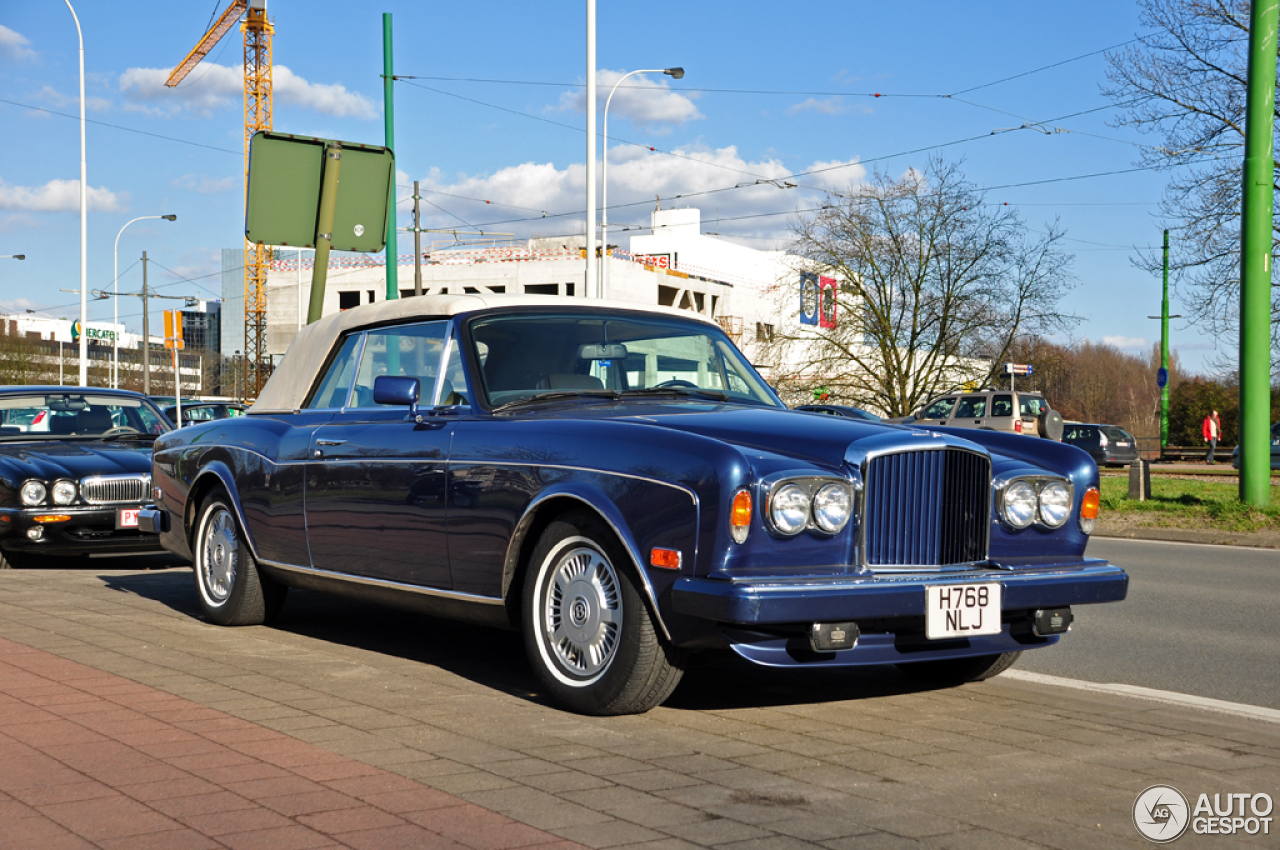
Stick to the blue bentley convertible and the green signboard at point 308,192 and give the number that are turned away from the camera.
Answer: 1

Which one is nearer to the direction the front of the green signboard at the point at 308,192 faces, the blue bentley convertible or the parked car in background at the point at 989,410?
the parked car in background

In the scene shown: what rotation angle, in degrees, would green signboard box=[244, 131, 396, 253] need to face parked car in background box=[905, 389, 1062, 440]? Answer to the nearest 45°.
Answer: approximately 45° to its right

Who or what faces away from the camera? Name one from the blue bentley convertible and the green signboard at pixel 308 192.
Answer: the green signboard

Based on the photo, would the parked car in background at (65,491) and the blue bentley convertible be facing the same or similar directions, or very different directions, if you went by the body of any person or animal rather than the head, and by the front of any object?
same or similar directions

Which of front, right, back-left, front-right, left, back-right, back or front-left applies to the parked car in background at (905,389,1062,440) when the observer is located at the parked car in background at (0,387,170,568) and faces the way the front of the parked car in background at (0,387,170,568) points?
left

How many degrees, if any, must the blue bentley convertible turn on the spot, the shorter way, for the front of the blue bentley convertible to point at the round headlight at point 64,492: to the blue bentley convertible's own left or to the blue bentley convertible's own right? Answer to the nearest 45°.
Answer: approximately 180°

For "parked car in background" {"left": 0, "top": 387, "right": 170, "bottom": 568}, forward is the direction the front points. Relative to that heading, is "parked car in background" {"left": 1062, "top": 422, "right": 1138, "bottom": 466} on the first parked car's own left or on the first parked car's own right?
on the first parked car's own left

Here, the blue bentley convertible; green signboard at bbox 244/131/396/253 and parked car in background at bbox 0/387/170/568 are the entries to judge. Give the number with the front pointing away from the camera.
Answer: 1

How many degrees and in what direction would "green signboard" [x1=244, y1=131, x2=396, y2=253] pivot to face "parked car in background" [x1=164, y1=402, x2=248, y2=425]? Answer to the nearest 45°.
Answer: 0° — it already faces it

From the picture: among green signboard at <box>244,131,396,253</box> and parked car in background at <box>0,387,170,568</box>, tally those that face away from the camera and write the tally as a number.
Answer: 1

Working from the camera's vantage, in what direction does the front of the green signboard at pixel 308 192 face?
facing away from the viewer

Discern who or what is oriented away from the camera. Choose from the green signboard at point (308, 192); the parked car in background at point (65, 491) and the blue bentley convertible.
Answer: the green signboard
